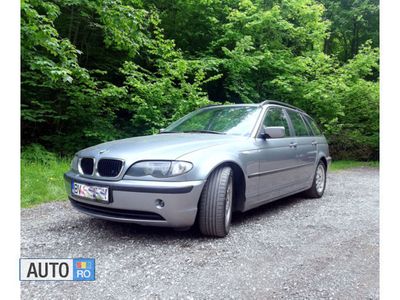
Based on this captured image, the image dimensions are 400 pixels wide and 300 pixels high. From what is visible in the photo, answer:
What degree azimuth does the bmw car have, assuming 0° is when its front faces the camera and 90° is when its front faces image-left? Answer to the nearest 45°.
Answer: approximately 45°
